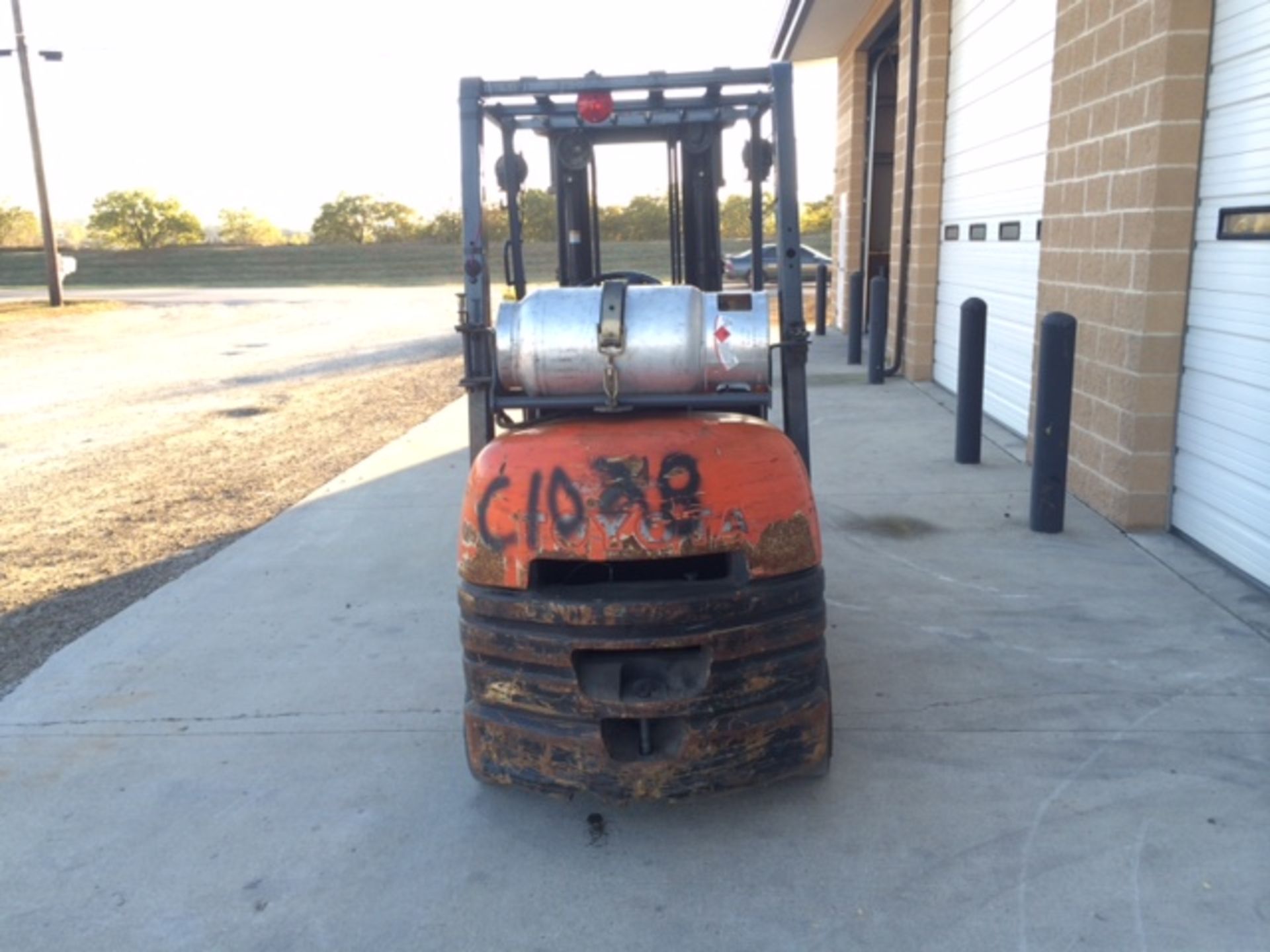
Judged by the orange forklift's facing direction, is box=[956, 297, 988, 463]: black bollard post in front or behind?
in front

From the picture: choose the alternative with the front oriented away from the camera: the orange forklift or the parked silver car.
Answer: the orange forklift

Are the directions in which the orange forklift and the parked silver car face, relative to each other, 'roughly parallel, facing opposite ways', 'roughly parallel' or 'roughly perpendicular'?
roughly perpendicular

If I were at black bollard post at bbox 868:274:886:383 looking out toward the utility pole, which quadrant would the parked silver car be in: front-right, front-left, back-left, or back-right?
front-right

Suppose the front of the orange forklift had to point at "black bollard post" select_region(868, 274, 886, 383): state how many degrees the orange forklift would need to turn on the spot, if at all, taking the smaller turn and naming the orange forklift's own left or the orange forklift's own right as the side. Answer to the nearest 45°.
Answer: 0° — it already faces it

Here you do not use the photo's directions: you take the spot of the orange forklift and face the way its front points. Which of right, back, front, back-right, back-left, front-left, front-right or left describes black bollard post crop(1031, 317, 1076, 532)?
front-right

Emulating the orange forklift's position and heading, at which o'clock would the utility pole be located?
The utility pole is roughly at 11 o'clock from the orange forklift.

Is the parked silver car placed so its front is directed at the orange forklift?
no

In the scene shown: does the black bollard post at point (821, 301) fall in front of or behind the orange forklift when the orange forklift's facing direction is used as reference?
in front

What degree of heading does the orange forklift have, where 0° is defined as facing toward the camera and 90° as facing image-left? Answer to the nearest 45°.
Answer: approximately 180°
